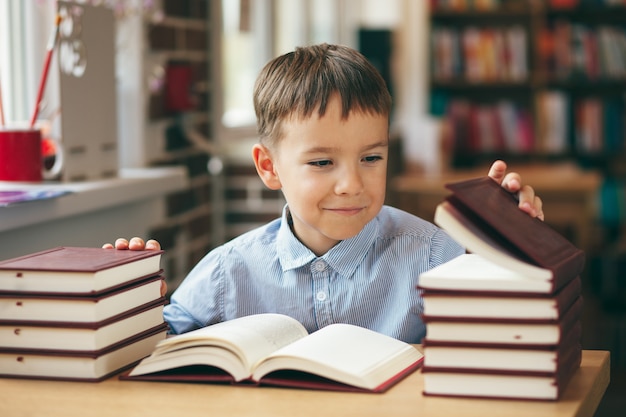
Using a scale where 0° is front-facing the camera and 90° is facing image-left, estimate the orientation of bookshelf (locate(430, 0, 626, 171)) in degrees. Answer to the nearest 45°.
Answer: approximately 0°

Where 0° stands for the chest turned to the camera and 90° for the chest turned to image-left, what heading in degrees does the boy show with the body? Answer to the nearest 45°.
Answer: approximately 0°

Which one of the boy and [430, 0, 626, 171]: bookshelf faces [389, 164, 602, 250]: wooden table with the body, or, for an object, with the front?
the bookshelf

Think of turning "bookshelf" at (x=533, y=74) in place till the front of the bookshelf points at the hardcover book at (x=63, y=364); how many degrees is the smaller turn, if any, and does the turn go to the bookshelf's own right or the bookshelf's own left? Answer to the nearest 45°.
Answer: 0° — it already faces it

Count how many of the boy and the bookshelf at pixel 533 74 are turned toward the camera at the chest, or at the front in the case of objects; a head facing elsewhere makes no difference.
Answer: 2

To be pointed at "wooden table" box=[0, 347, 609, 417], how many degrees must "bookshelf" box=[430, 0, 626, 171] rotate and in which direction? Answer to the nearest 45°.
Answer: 0° — it already faces it

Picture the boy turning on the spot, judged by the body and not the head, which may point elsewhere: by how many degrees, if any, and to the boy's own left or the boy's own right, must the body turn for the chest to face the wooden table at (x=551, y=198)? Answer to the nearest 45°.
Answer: approximately 180°

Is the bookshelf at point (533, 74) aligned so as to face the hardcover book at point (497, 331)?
yes
